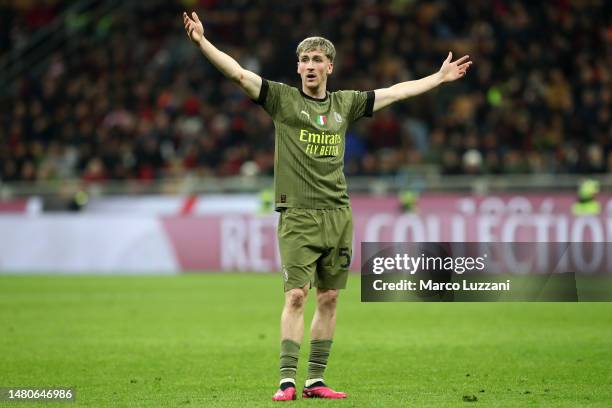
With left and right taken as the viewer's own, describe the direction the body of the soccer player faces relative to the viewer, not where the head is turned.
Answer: facing the viewer and to the right of the viewer

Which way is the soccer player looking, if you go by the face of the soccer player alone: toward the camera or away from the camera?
toward the camera
